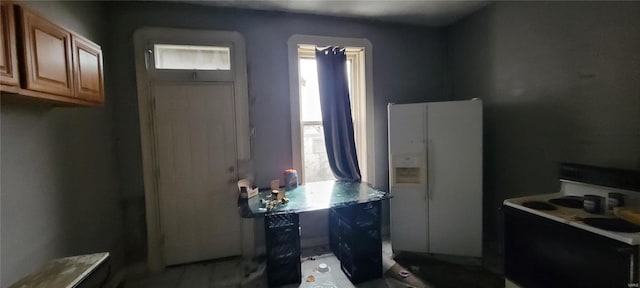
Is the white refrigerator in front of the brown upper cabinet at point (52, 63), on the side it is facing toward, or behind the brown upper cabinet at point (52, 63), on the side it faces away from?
in front

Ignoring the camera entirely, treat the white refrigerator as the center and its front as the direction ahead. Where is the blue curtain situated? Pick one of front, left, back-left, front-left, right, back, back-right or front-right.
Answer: right

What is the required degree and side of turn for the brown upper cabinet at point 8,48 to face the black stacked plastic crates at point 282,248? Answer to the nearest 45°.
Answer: approximately 45° to its left

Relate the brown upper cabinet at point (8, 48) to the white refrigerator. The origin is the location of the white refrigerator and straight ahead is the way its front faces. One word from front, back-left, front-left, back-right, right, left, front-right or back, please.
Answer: front-right

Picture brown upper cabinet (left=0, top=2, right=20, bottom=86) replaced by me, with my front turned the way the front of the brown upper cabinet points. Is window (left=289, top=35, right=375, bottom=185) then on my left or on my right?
on my left

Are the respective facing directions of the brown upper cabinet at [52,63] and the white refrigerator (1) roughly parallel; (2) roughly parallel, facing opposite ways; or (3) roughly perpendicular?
roughly perpendicular

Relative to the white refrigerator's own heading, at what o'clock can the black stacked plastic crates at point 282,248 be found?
The black stacked plastic crates is roughly at 2 o'clock from the white refrigerator.

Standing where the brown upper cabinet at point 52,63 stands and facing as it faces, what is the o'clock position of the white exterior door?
The white exterior door is roughly at 9 o'clock from the brown upper cabinet.
